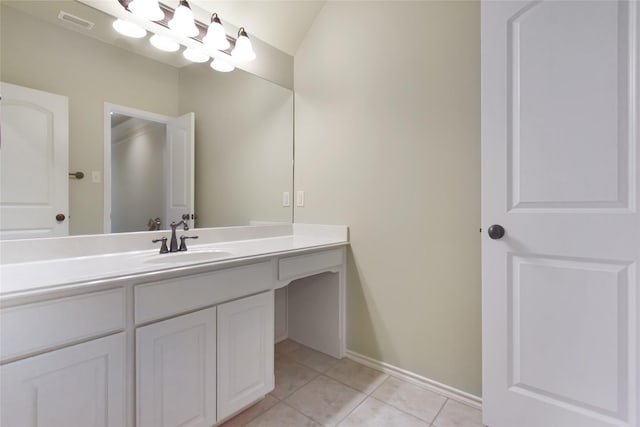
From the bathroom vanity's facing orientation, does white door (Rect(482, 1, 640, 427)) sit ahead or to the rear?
ahead

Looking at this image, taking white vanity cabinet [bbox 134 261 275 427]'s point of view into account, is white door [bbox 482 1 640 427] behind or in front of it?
in front

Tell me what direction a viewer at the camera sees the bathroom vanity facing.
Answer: facing the viewer and to the right of the viewer
